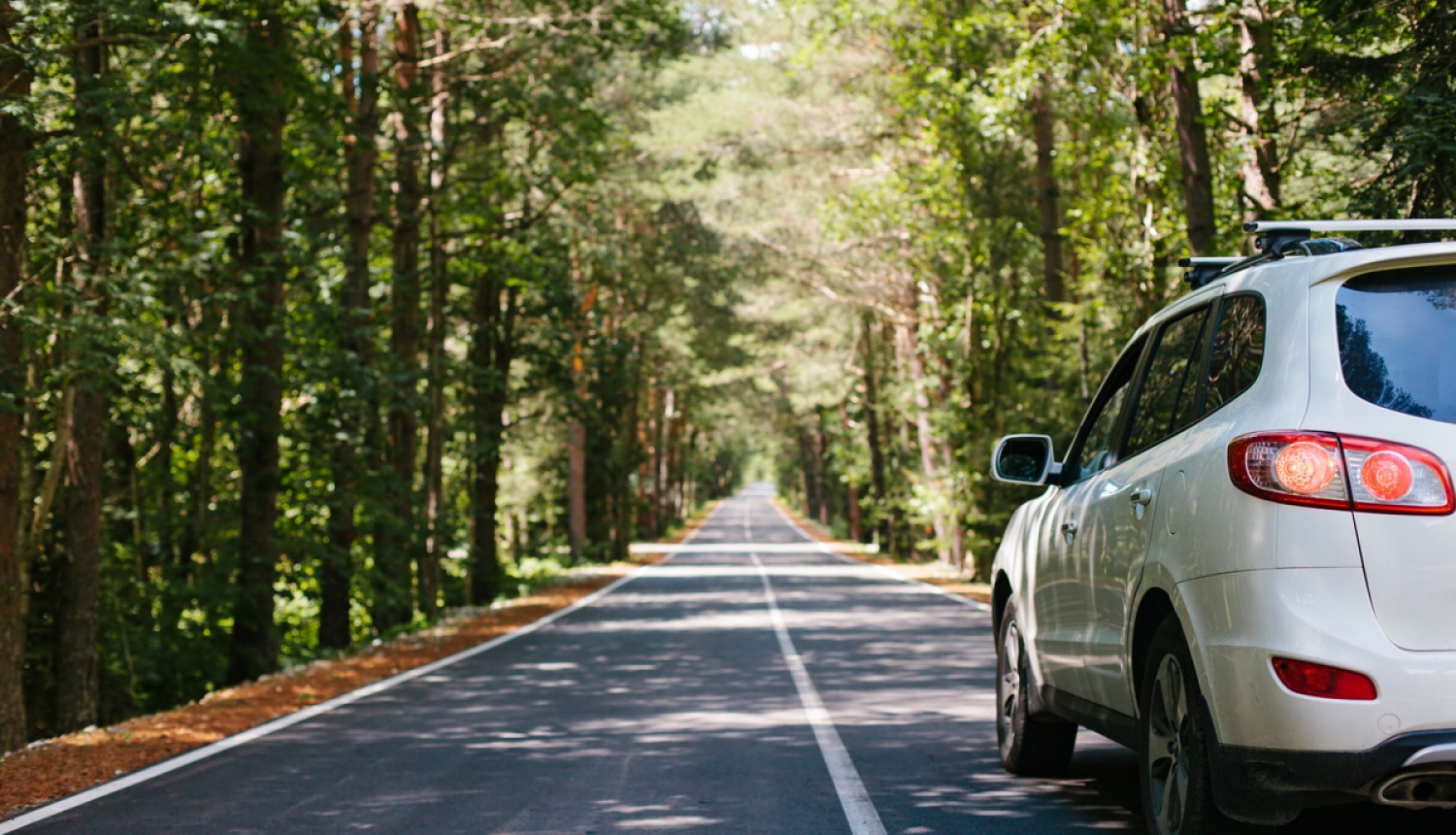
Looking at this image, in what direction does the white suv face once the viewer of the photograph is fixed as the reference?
facing away from the viewer and to the left of the viewer
